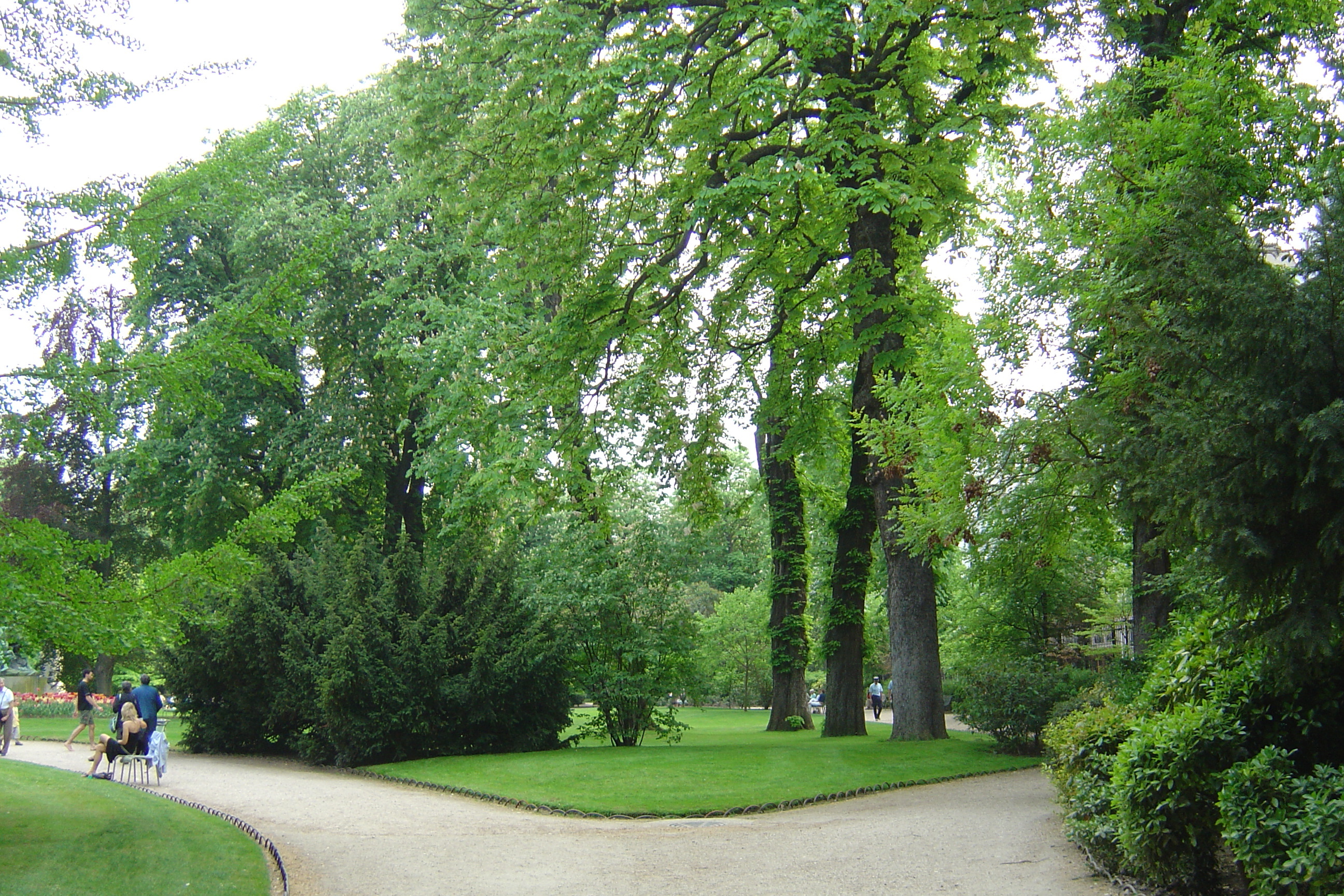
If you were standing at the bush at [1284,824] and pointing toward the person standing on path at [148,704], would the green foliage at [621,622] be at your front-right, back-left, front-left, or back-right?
front-right

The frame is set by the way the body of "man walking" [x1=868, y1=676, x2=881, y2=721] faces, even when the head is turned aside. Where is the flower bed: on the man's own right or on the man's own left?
on the man's own right

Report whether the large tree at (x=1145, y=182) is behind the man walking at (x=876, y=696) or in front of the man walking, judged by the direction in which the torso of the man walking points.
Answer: in front

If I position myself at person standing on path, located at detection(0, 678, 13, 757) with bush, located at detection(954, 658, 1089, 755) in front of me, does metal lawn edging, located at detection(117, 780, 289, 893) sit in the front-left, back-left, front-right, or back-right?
front-right

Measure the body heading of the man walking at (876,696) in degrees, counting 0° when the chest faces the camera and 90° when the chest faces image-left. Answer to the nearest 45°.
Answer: approximately 0°

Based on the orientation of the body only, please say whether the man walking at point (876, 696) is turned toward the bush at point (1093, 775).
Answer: yes

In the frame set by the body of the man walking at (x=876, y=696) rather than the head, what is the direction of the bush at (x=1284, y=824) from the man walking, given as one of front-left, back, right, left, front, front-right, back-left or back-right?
front

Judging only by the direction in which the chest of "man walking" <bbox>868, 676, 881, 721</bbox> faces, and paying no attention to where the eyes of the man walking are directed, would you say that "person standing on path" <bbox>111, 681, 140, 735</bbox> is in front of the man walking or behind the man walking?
in front
